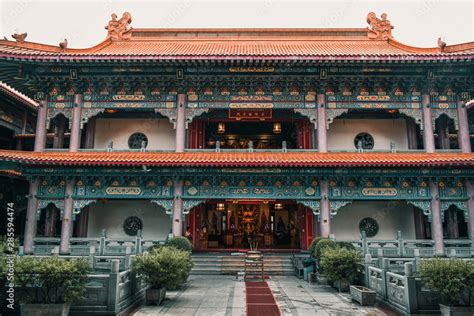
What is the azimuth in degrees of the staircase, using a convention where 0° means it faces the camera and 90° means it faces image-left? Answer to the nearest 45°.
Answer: approximately 0°

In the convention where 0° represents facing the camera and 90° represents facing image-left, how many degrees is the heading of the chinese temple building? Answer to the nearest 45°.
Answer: approximately 0°

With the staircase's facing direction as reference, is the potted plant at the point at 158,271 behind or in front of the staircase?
in front

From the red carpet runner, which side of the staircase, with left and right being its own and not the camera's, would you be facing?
front

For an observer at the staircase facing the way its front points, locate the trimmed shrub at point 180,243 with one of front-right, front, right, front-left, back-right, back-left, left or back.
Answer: front-right

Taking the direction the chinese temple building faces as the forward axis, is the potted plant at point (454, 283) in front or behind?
in front

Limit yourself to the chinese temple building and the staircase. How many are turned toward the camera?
2
